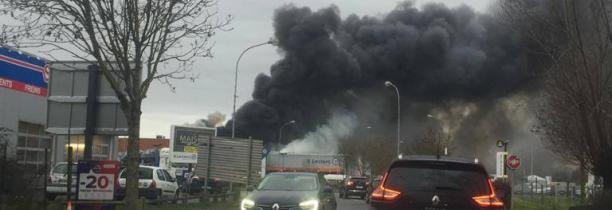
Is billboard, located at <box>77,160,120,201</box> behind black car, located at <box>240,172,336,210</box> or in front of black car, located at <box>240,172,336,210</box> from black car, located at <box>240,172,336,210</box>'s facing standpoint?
in front

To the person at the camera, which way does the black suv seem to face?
facing away from the viewer

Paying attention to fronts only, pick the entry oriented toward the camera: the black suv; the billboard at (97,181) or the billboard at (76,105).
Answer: the billboard at (97,181)

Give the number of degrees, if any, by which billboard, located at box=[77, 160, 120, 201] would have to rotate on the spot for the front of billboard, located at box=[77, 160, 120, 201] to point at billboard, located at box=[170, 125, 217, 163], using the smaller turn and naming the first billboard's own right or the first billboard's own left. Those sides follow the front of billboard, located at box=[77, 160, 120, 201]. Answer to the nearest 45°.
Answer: approximately 180°

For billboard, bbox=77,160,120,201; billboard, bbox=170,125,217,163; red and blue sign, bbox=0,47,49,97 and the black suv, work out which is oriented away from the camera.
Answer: the black suv

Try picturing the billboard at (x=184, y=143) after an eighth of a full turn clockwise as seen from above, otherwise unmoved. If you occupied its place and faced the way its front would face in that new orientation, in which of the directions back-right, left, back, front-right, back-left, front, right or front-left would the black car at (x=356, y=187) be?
back-left

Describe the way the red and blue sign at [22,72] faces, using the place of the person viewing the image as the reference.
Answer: facing the viewer and to the right of the viewer

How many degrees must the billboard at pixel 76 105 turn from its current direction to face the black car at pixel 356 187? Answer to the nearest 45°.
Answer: approximately 45° to its right

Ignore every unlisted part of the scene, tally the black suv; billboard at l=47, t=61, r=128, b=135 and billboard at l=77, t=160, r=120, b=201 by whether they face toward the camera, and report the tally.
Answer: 1

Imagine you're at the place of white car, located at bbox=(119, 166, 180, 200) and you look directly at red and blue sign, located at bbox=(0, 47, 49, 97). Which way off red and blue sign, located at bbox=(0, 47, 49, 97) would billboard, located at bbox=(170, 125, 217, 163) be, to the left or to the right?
right

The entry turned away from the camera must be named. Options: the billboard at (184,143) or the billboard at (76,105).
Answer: the billboard at (76,105)

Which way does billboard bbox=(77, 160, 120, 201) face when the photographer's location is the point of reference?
facing the viewer

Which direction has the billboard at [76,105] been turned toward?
away from the camera

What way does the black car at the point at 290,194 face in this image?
toward the camera

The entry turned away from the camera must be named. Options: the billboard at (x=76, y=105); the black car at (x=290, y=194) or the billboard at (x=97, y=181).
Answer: the billboard at (x=76, y=105)

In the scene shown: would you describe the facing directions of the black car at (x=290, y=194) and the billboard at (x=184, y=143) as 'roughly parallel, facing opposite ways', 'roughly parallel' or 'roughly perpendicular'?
roughly parallel

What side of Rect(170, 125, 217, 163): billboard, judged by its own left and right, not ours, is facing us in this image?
front

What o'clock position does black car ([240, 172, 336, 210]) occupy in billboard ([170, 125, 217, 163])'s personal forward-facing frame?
The black car is roughly at 12 o'clock from the billboard.
